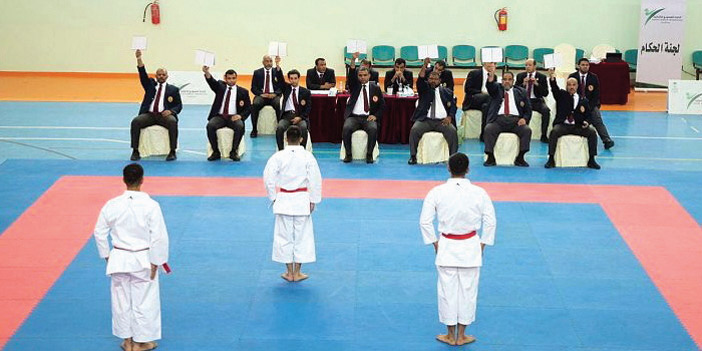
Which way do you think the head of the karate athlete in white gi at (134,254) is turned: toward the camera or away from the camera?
away from the camera

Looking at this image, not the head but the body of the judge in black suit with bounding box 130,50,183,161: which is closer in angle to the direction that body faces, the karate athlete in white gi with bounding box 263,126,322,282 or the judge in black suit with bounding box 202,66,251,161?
the karate athlete in white gi

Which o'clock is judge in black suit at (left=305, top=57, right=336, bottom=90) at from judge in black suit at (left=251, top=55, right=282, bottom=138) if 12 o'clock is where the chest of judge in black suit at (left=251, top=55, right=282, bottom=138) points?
judge in black suit at (left=305, top=57, right=336, bottom=90) is roughly at 9 o'clock from judge in black suit at (left=251, top=55, right=282, bottom=138).

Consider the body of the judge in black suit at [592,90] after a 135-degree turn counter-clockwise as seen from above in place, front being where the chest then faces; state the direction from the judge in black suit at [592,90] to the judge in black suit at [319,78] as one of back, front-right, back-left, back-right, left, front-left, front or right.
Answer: back-left

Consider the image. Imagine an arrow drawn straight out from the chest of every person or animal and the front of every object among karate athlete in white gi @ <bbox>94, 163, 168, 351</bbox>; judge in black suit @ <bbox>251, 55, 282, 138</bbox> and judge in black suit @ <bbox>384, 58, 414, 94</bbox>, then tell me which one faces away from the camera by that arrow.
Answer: the karate athlete in white gi

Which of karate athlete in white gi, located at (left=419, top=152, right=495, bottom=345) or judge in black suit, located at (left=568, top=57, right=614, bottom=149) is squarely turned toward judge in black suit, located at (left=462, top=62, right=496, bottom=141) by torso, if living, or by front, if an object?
the karate athlete in white gi

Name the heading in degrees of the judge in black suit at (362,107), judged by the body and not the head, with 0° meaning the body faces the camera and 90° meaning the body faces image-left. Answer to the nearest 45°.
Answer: approximately 0°

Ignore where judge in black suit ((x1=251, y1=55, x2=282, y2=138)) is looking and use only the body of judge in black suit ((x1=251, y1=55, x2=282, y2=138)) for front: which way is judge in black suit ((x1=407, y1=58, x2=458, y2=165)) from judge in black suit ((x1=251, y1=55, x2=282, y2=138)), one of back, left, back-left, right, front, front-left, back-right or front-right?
front-left

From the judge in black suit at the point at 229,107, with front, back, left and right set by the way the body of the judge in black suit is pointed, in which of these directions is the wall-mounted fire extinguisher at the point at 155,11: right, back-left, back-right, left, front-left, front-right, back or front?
back

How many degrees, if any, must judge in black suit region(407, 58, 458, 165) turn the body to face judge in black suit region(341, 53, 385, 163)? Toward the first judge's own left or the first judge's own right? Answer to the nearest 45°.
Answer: approximately 90° to the first judge's own right

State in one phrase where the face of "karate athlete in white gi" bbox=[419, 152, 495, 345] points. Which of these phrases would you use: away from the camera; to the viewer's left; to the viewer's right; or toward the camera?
away from the camera

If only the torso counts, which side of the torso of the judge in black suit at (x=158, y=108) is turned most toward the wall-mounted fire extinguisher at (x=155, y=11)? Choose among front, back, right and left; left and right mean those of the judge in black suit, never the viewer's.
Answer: back

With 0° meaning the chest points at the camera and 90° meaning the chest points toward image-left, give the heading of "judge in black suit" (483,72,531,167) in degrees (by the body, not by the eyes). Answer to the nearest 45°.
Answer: approximately 0°

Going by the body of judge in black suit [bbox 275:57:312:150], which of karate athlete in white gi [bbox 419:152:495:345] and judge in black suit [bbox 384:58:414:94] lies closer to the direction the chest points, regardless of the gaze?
the karate athlete in white gi
